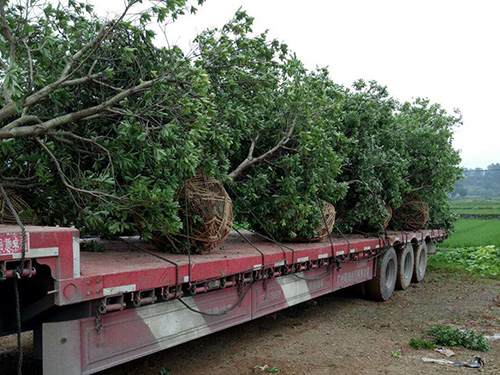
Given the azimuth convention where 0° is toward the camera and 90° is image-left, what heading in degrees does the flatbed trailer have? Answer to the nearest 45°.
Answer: approximately 45°
